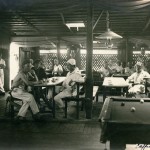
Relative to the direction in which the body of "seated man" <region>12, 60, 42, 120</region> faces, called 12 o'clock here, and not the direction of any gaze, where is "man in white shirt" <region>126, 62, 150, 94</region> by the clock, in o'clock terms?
The man in white shirt is roughly at 11 o'clock from the seated man.

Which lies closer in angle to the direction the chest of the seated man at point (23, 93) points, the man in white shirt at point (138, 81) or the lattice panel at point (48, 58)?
the man in white shirt

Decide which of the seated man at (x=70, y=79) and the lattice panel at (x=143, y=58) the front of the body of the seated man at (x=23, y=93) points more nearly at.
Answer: the seated man

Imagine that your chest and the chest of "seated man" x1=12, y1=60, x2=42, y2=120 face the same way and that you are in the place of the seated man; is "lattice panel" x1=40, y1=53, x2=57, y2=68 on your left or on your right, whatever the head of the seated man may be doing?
on your left

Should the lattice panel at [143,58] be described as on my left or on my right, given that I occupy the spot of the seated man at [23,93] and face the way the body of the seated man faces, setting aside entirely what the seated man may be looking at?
on my left

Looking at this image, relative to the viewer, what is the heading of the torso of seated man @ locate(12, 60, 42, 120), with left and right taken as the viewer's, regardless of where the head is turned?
facing to the right of the viewer

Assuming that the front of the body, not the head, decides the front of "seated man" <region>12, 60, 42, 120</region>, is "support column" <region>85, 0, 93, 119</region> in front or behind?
in front

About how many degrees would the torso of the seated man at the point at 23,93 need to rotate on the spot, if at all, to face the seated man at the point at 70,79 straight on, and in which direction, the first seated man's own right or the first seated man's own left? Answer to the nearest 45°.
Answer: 0° — they already face them
